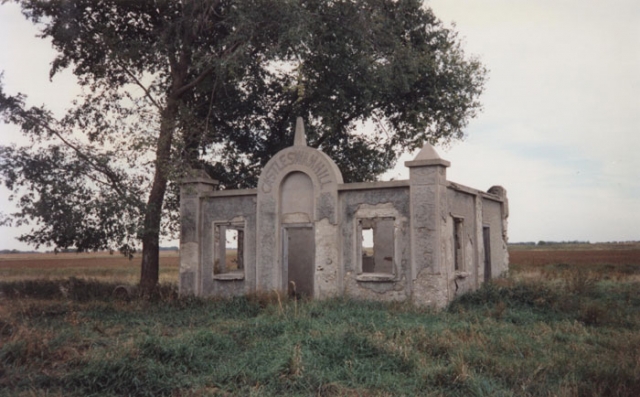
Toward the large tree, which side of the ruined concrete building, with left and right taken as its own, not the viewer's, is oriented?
right

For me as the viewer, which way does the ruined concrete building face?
facing the viewer and to the left of the viewer
